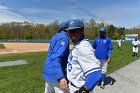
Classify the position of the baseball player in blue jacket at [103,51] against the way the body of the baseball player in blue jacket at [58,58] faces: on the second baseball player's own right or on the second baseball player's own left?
on the second baseball player's own left

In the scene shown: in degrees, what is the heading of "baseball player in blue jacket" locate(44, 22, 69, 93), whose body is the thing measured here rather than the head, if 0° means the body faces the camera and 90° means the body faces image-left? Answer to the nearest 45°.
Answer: approximately 270°

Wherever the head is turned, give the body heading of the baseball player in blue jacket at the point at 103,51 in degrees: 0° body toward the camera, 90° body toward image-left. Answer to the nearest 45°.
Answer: approximately 0°

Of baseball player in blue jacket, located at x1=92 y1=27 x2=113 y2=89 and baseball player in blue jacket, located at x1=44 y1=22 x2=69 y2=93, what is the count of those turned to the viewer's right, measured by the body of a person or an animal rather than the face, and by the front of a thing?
1

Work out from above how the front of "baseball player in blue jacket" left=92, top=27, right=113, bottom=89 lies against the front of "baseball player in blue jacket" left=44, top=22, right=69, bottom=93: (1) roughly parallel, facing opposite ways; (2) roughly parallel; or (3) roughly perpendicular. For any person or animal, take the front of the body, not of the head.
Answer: roughly perpendicular
